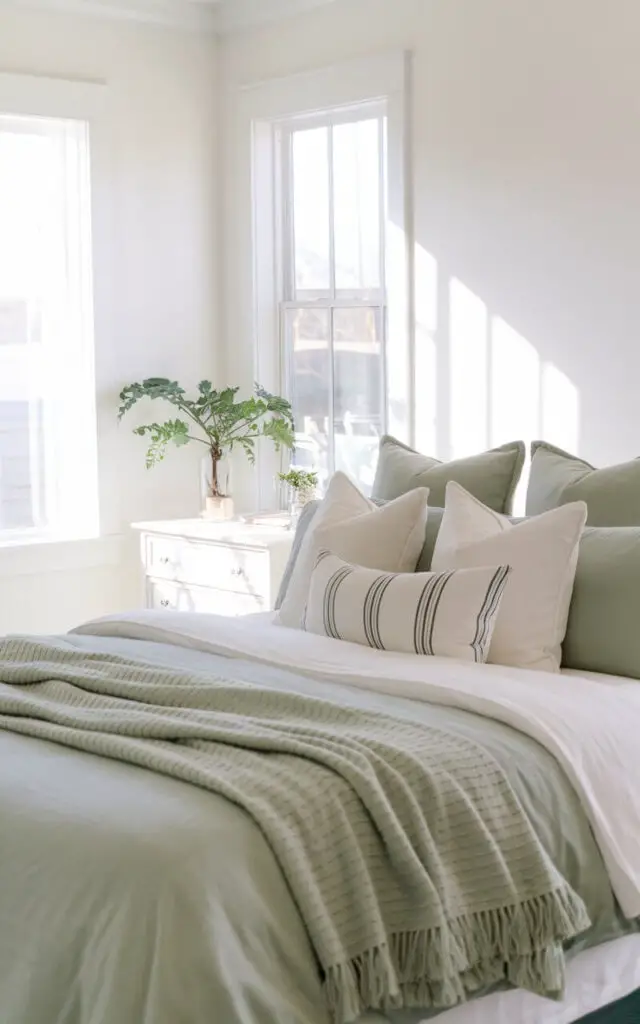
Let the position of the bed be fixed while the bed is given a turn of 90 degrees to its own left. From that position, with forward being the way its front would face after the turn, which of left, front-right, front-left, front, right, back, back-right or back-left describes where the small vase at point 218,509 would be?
back-left

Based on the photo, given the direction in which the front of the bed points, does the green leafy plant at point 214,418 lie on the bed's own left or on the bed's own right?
on the bed's own right

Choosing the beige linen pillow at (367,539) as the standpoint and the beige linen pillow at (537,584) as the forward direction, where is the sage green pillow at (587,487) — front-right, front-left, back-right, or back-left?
front-left

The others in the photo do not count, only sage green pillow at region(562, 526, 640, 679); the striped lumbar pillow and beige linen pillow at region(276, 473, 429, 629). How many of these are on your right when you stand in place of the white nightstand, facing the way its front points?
0

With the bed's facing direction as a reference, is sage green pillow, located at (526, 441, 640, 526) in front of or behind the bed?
behind

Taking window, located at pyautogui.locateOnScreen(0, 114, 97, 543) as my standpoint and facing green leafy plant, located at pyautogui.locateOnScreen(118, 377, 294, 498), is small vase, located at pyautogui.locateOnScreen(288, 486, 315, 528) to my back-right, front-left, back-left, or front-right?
front-right

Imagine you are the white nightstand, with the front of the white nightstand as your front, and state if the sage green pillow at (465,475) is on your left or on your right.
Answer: on your left

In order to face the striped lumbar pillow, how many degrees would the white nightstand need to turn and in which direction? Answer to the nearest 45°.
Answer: approximately 45° to its left

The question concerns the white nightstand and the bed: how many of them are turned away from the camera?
0

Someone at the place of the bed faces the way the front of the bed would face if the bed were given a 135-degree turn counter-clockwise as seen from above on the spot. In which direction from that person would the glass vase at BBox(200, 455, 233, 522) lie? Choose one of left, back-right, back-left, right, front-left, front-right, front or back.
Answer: left

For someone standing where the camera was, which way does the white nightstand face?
facing the viewer and to the left of the viewer

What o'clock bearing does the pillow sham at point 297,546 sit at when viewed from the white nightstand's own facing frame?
The pillow sham is roughly at 10 o'clock from the white nightstand.

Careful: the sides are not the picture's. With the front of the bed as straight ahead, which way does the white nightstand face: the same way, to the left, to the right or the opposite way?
the same way
